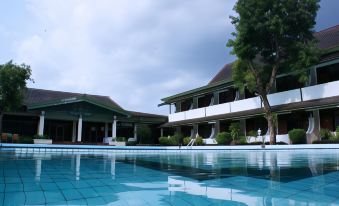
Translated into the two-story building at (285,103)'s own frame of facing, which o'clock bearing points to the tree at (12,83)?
The tree is roughly at 1 o'clock from the two-story building.

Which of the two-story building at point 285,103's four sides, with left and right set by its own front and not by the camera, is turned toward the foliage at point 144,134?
right

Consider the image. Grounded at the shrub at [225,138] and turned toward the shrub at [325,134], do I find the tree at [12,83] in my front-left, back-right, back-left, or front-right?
back-right

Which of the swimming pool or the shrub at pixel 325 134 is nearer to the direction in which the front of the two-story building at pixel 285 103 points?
the swimming pool

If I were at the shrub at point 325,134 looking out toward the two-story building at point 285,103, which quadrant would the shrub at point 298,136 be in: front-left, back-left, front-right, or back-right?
front-left

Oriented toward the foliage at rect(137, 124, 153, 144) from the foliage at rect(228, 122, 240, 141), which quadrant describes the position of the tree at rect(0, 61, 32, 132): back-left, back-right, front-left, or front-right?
front-left

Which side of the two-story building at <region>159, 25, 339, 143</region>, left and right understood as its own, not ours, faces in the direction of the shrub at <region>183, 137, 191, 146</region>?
right

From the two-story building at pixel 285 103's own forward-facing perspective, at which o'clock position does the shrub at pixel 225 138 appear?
The shrub is roughly at 2 o'clock from the two-story building.

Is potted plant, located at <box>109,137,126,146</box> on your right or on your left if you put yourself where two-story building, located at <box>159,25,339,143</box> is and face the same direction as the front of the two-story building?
on your right

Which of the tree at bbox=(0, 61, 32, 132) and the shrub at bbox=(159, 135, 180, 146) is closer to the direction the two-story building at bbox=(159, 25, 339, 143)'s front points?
the tree

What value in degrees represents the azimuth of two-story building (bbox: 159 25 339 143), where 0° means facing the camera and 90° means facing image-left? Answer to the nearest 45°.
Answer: approximately 45°

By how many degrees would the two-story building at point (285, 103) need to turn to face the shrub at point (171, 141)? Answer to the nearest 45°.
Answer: approximately 90° to its right
